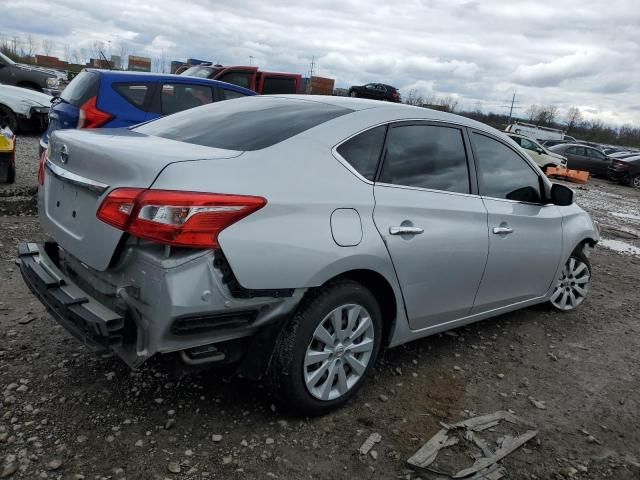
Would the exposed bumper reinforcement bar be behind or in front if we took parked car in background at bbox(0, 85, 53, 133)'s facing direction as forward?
in front

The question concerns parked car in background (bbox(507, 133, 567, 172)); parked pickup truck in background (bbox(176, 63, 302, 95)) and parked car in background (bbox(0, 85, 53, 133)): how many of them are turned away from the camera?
0

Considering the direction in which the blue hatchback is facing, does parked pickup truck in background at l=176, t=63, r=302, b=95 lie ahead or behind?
ahead

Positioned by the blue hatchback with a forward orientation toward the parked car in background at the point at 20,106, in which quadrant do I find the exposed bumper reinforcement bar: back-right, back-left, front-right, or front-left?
back-left

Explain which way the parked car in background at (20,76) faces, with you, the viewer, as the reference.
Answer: facing the viewer and to the right of the viewer

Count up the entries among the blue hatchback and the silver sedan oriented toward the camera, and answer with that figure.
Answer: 0

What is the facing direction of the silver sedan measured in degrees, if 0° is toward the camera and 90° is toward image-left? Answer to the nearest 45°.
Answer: approximately 225°

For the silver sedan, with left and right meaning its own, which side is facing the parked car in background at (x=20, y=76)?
left

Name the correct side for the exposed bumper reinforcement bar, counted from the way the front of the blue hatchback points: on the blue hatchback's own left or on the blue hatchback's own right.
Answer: on the blue hatchback's own right

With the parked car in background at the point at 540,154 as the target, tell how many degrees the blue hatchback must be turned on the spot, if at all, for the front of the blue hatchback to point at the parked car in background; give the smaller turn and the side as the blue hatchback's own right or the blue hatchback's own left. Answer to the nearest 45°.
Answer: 0° — it already faces it

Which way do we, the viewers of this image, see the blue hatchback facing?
facing away from the viewer and to the right of the viewer

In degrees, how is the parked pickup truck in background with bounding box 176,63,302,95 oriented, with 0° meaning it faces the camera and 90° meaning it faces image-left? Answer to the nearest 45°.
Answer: approximately 45°

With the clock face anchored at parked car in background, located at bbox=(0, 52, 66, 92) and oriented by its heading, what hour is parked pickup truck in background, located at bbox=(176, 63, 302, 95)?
parked pickup truck in background, located at bbox=(176, 63, 302, 95) is roughly at 12 o'clock from parked car in background, located at bbox=(0, 52, 66, 92).

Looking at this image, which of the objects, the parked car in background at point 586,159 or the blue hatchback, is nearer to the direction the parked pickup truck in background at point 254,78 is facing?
the blue hatchback
